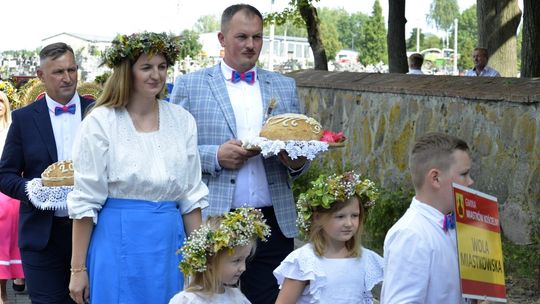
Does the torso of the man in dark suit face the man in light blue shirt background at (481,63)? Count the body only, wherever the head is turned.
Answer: no

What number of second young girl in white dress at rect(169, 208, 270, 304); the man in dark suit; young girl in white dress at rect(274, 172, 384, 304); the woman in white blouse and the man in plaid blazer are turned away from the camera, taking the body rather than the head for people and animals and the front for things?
0

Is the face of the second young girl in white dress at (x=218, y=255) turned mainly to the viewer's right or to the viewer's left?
to the viewer's right

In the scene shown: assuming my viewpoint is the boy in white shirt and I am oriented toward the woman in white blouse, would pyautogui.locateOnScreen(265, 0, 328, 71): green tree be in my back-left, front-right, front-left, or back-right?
front-right

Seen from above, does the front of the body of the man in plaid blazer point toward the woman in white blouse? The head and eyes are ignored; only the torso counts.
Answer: no

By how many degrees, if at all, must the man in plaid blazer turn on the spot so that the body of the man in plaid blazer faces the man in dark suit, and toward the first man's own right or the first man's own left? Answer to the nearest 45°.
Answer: approximately 135° to the first man's own right

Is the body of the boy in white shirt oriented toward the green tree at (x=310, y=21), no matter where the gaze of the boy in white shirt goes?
no

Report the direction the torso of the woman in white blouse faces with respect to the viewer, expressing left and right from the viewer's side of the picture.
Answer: facing the viewer and to the right of the viewer

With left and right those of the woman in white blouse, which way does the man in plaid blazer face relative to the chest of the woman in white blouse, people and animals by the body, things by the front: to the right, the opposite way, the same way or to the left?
the same way

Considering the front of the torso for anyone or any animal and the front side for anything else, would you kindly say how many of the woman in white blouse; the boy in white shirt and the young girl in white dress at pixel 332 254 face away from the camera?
0

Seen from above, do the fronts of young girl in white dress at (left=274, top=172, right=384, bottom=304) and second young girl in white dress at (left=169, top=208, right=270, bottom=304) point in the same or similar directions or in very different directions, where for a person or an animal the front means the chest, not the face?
same or similar directions

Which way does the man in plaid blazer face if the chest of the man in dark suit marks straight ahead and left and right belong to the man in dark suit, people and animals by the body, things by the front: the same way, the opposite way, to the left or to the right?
the same way

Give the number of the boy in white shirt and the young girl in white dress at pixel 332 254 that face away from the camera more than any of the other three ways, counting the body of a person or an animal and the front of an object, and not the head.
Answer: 0

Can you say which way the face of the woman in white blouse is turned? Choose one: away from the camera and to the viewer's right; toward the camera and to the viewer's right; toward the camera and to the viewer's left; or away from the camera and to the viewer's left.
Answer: toward the camera and to the viewer's right

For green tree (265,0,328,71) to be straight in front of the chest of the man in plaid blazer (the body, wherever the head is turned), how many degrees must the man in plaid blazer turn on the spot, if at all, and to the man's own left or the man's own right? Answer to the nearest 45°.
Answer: approximately 135° to the man's own left
